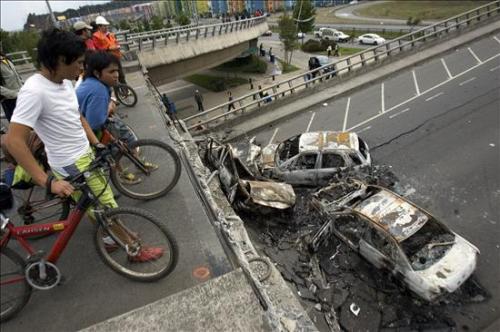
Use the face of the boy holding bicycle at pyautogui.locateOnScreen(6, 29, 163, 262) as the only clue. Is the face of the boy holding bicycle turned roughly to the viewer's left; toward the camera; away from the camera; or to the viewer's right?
to the viewer's right

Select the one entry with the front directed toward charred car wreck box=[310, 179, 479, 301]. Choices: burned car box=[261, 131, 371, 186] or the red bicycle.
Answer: the red bicycle

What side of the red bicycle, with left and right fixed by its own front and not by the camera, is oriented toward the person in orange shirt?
left

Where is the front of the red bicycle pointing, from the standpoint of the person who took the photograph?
facing to the right of the viewer

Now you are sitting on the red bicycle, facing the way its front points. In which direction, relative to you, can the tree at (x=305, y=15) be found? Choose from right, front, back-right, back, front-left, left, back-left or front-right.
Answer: front-left

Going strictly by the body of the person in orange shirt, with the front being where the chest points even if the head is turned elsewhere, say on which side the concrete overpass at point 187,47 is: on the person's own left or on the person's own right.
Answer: on the person's own left
